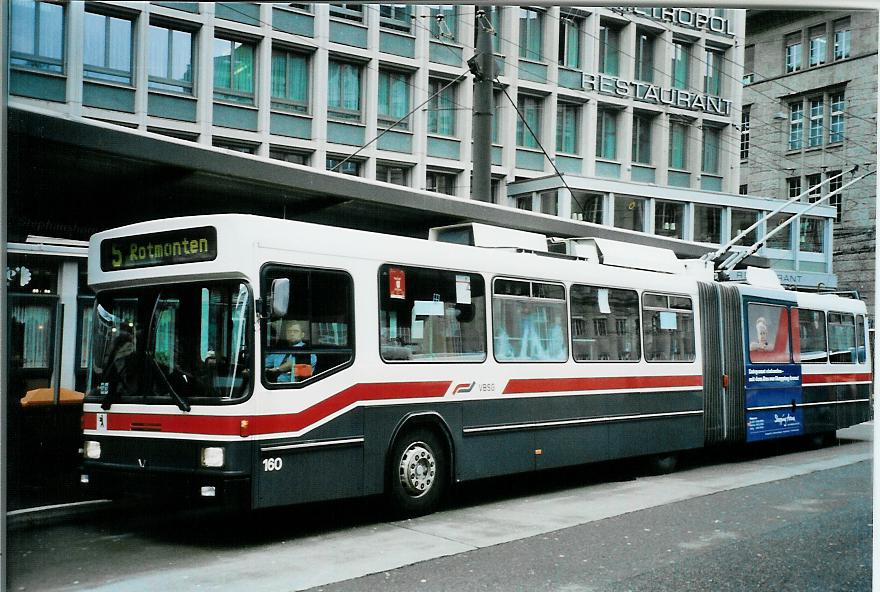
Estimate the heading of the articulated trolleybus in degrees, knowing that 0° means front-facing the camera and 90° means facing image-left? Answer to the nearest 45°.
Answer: approximately 45°

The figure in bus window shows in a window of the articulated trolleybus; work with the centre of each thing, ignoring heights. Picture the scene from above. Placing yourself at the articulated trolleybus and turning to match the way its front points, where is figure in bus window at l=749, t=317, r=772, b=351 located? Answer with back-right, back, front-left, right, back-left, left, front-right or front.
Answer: back
